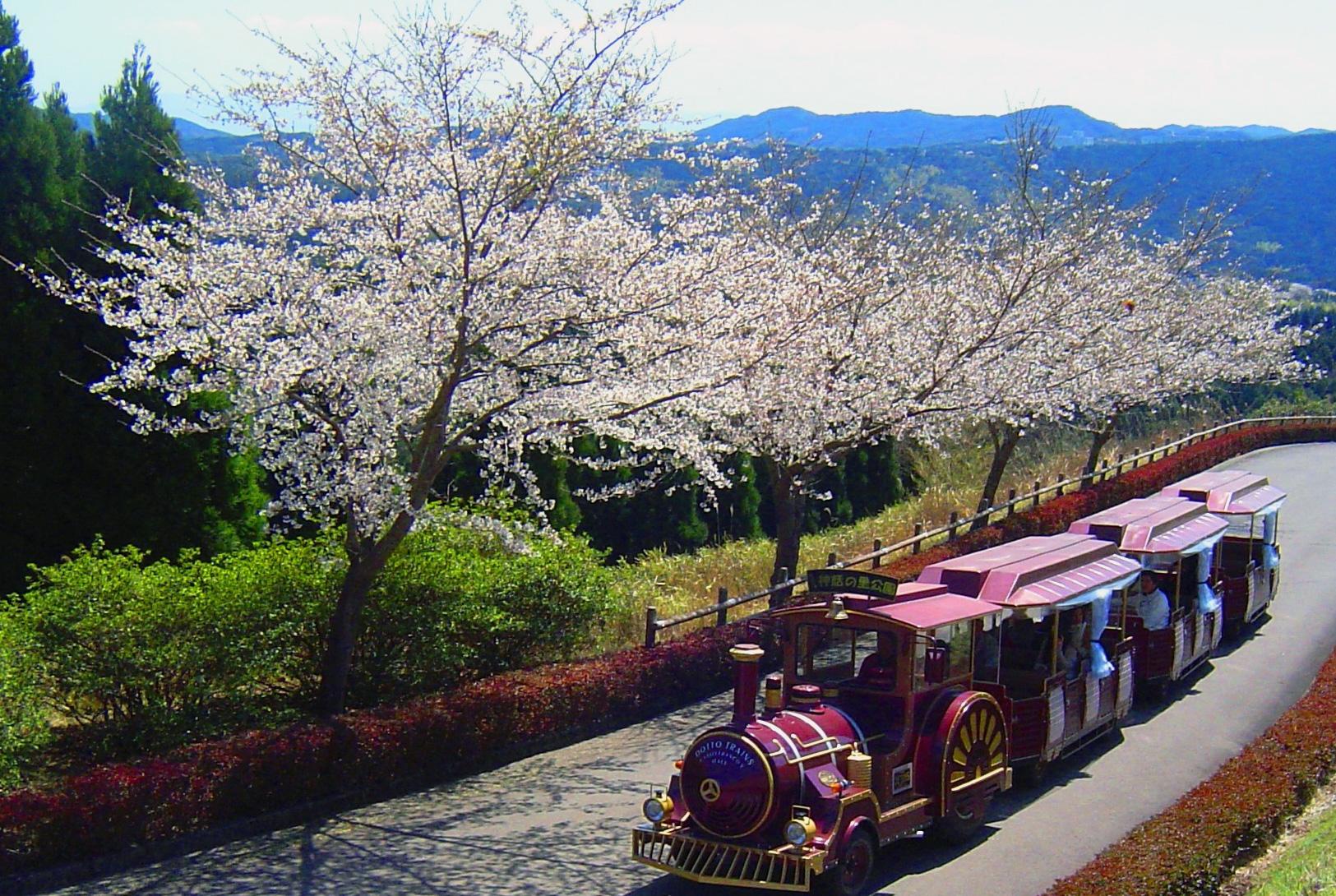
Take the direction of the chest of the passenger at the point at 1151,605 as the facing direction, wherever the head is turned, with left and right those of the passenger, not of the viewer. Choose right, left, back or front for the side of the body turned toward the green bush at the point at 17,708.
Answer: front

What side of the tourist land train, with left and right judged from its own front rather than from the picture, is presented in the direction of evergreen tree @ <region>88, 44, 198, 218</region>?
right

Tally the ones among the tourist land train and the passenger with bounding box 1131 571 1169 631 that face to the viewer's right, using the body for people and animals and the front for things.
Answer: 0

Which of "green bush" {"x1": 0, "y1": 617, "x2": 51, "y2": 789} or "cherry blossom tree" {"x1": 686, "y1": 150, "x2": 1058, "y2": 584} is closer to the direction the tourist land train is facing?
the green bush

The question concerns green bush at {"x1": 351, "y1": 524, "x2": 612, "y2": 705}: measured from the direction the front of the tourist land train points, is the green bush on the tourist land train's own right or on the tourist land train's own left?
on the tourist land train's own right

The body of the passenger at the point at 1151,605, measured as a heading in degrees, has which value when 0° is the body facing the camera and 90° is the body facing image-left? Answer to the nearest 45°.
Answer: approximately 45°

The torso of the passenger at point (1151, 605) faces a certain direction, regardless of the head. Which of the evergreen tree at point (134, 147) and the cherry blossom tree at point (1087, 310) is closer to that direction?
the evergreen tree

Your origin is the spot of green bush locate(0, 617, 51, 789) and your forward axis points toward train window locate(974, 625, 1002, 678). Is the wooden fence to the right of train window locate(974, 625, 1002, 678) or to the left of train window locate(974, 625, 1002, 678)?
left

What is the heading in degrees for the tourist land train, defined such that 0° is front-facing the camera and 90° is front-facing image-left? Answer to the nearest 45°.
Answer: approximately 45°
